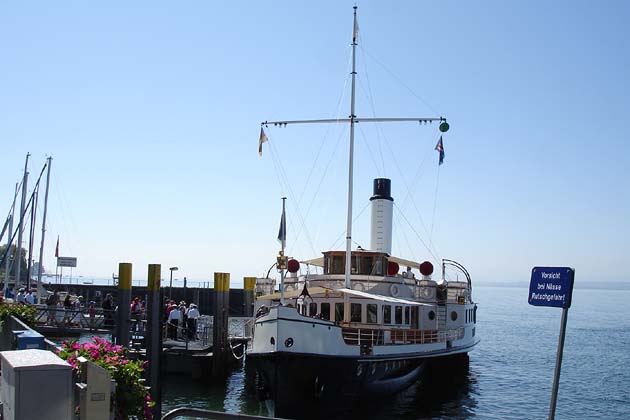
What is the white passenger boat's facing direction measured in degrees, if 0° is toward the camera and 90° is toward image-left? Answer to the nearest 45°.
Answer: approximately 45°

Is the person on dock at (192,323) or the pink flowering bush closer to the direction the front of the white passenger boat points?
the pink flowering bush

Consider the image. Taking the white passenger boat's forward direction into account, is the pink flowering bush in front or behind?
in front

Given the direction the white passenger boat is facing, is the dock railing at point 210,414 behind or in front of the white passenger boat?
in front

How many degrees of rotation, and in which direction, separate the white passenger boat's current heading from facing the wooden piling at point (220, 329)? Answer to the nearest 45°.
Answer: approximately 90° to its right

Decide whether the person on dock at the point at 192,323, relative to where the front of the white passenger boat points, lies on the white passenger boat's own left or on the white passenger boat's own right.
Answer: on the white passenger boat's own right
